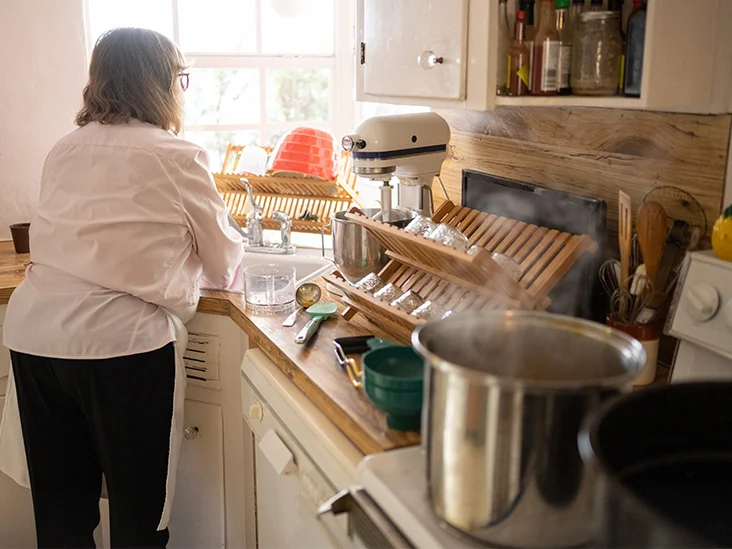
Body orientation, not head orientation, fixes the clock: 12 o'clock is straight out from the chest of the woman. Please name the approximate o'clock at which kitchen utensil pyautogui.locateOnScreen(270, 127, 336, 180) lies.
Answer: The kitchen utensil is roughly at 12 o'clock from the woman.

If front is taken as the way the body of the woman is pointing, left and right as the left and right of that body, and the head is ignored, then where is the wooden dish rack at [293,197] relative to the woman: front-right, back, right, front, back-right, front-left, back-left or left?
front

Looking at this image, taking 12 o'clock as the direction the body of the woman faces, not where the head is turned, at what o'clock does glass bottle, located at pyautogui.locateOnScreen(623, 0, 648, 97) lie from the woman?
The glass bottle is roughly at 3 o'clock from the woman.

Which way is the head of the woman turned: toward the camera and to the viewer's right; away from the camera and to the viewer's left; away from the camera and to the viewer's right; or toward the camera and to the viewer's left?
away from the camera and to the viewer's right

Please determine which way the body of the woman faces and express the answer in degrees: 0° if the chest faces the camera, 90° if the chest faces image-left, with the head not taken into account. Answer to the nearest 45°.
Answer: approximately 225°

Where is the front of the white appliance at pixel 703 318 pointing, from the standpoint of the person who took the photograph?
facing the viewer and to the left of the viewer

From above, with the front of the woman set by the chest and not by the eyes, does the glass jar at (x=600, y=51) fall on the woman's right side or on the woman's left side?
on the woman's right side

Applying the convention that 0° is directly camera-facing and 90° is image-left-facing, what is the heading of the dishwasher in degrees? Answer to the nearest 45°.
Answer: approximately 45°

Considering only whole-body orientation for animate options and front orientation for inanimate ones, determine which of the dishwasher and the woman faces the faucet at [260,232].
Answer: the woman
